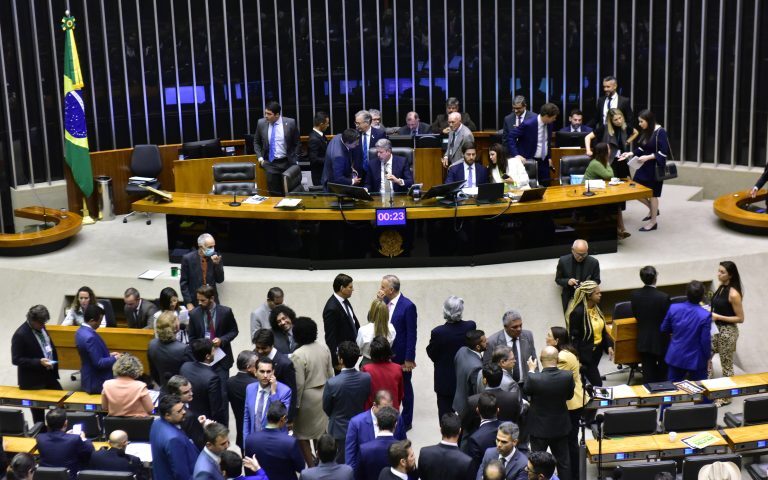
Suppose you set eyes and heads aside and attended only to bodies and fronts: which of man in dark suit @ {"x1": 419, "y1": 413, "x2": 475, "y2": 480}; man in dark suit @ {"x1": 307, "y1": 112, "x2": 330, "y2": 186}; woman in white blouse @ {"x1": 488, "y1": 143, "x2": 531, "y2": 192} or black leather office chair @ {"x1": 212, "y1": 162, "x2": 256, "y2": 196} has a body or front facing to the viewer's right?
man in dark suit @ {"x1": 307, "y1": 112, "x2": 330, "y2": 186}

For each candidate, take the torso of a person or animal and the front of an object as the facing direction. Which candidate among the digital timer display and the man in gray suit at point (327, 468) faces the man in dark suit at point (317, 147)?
the man in gray suit at point (327, 468)

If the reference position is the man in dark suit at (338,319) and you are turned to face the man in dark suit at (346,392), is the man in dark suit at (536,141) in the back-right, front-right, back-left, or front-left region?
back-left

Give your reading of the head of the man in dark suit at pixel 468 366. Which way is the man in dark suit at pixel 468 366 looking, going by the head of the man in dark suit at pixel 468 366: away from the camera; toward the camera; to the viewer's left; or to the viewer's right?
to the viewer's right

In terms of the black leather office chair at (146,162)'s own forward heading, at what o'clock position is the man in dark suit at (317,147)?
The man in dark suit is roughly at 9 o'clock from the black leather office chair.

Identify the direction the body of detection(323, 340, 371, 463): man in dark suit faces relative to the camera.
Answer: away from the camera

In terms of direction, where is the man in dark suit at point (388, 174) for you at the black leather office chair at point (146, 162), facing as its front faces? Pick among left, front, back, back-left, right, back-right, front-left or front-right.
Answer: left

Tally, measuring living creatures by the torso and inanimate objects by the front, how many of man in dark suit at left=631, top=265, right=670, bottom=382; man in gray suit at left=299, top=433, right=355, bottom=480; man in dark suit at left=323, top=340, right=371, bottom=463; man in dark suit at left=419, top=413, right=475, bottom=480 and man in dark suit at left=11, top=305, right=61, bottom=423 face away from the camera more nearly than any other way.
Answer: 4

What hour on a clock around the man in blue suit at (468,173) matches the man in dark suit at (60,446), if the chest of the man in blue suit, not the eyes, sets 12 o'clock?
The man in dark suit is roughly at 1 o'clock from the man in blue suit.

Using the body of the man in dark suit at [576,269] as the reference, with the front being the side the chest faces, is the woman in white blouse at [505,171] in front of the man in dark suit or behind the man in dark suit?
behind

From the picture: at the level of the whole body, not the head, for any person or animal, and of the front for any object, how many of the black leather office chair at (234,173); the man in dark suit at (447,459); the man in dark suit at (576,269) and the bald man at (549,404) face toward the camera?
2

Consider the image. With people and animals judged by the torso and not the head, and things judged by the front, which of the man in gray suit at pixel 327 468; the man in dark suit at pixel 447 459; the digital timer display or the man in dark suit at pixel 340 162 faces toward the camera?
the digital timer display

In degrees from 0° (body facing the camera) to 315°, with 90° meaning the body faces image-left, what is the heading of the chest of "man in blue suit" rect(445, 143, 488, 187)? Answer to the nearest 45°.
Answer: approximately 0°
